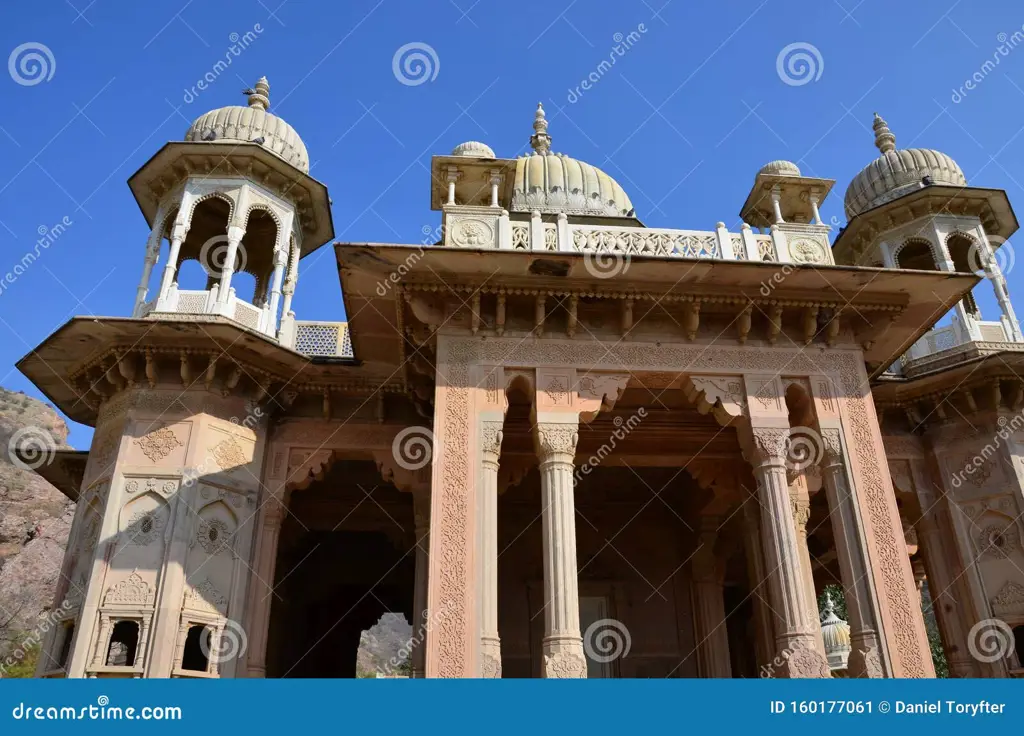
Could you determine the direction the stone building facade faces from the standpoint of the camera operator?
facing the viewer
